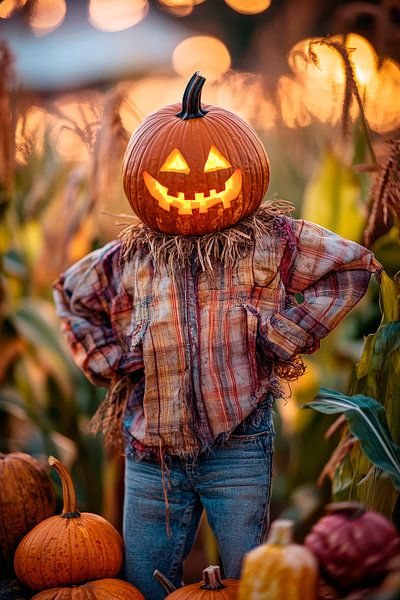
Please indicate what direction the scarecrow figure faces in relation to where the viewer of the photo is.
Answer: facing the viewer

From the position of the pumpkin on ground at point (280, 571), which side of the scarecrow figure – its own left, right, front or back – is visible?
front
